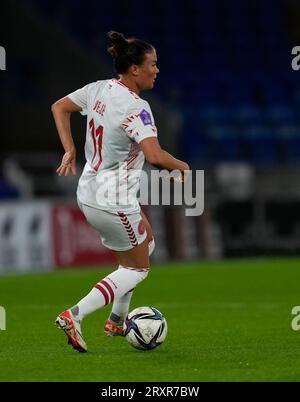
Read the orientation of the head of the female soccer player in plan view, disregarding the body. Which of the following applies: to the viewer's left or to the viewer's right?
to the viewer's right

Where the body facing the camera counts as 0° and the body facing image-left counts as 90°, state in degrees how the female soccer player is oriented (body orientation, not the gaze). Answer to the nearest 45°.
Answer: approximately 225°
